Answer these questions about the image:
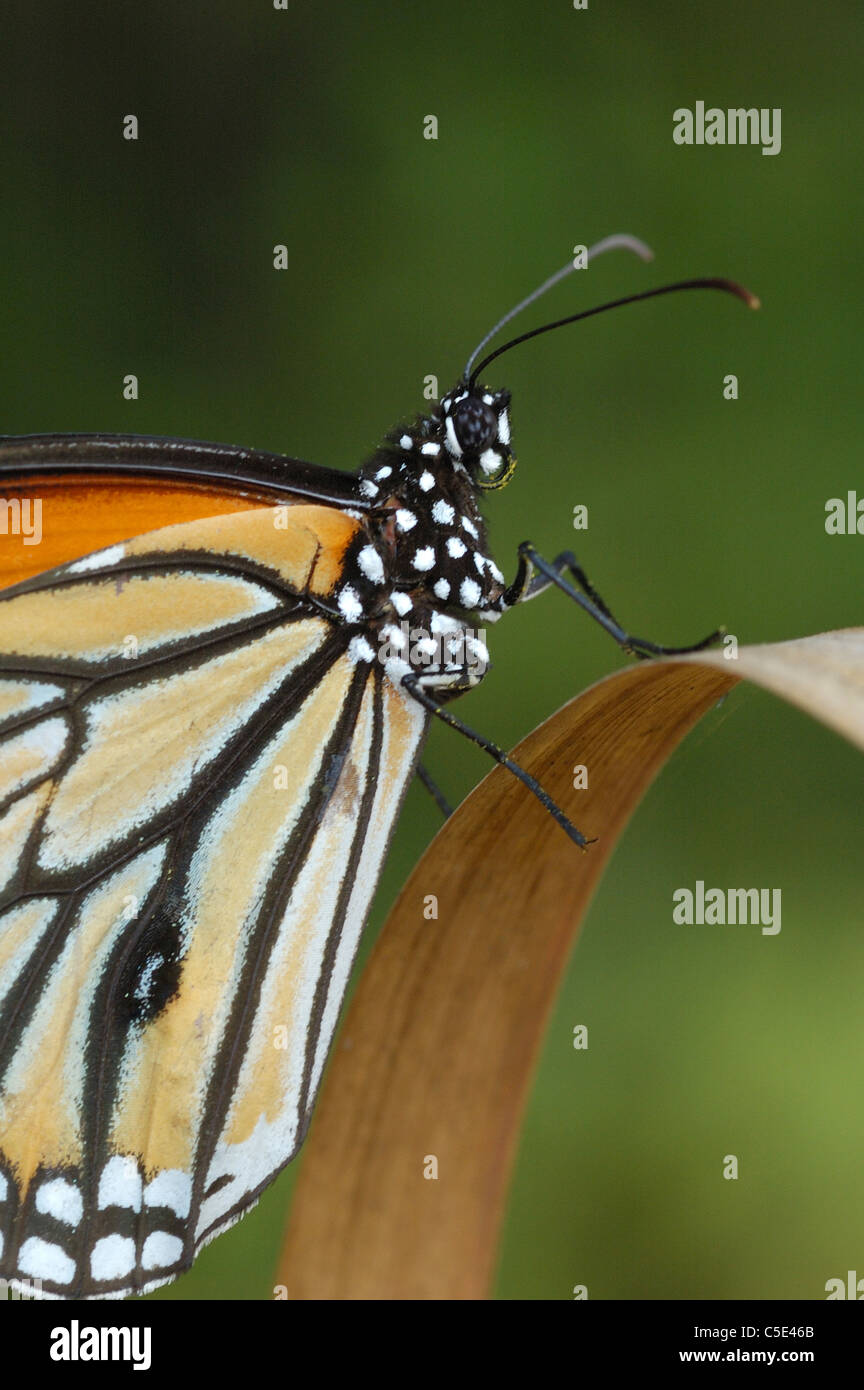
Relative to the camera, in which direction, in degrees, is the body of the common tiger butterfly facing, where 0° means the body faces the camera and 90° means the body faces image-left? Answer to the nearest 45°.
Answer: approximately 270°

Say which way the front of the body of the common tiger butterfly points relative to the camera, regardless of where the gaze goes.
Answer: to the viewer's right
